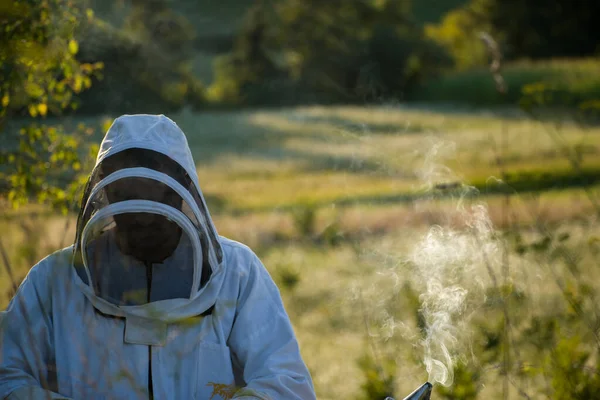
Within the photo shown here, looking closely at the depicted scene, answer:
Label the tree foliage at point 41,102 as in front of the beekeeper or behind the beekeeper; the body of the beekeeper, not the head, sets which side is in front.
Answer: behind

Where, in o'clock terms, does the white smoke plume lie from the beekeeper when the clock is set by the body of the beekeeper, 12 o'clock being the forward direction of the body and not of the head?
The white smoke plume is roughly at 8 o'clock from the beekeeper.

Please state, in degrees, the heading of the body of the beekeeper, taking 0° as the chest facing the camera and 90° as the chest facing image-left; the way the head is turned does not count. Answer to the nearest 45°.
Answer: approximately 0°
